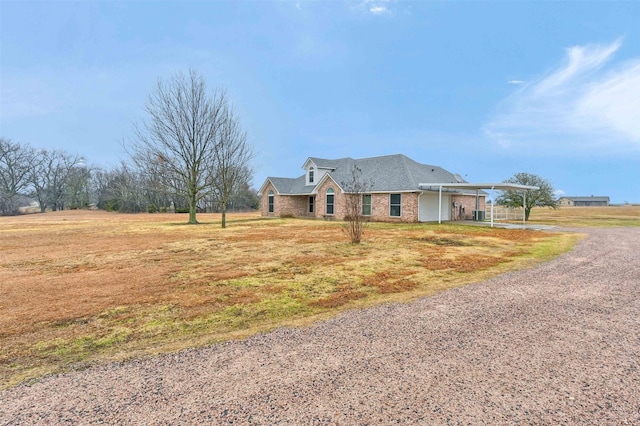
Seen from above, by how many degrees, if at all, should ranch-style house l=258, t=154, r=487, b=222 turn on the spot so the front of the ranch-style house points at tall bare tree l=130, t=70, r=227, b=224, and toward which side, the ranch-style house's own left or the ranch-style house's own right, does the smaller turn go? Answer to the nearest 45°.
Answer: approximately 45° to the ranch-style house's own right

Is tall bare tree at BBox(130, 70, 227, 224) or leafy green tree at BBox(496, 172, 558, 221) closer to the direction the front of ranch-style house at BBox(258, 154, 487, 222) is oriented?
the tall bare tree

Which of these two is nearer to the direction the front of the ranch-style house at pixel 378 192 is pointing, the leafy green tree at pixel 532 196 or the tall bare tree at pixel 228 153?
the tall bare tree

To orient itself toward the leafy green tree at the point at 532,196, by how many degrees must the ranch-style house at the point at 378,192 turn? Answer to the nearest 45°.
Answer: approximately 135° to its left

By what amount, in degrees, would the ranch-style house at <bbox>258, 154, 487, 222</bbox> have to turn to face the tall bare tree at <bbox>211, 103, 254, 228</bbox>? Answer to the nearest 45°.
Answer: approximately 45° to its right
